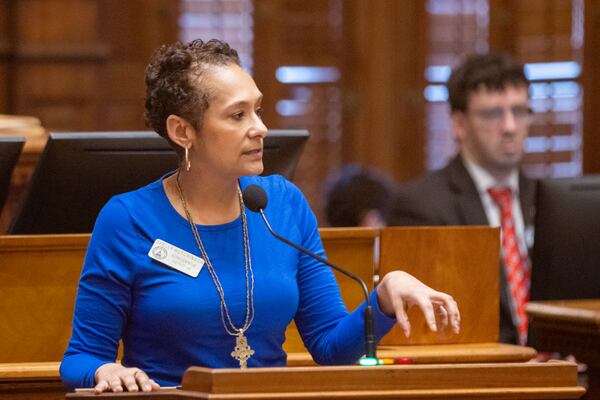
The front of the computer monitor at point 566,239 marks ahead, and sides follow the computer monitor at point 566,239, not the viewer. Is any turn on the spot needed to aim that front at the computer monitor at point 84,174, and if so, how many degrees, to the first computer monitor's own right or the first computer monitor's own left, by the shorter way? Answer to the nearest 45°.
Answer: approximately 135° to the first computer monitor's own left

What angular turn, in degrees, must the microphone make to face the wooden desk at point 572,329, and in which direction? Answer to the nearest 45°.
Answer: approximately 135° to its right

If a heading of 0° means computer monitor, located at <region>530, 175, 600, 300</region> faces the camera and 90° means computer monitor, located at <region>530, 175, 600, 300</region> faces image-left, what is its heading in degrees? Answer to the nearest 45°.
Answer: approximately 180°

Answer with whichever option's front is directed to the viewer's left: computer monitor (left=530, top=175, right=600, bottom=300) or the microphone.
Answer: the microphone

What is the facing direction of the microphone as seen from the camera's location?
facing to the left of the viewer

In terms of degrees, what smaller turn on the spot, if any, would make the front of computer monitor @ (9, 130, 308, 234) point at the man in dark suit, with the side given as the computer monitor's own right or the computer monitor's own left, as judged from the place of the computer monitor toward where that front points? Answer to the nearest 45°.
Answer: approximately 45° to the computer monitor's own right

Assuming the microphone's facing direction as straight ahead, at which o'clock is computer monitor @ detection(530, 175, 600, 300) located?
The computer monitor is roughly at 4 o'clock from the microphone.

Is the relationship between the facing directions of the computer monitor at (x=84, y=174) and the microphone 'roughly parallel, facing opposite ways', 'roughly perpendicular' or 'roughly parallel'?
roughly perpendicular

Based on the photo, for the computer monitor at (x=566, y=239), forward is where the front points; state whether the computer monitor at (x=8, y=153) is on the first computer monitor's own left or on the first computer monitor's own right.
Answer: on the first computer monitor's own left

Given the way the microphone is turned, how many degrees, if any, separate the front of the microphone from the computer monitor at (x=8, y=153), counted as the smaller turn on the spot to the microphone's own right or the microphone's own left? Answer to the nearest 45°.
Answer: approximately 45° to the microphone's own right

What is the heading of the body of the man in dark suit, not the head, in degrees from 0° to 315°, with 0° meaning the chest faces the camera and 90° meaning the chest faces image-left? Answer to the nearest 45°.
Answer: approximately 315°

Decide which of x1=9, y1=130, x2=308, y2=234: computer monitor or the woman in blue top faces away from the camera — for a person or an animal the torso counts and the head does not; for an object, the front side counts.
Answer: the computer monitor

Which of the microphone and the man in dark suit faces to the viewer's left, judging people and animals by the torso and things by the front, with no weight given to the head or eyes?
the microphone

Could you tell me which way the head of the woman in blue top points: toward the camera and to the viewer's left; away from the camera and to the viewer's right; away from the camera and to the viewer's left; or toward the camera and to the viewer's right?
toward the camera and to the viewer's right

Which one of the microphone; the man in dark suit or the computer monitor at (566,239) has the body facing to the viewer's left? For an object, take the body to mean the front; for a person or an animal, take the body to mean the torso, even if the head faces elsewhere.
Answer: the microphone

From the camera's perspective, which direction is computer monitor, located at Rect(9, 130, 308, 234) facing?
away from the camera

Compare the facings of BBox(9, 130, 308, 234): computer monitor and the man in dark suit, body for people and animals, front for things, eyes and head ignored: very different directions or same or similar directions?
very different directions
